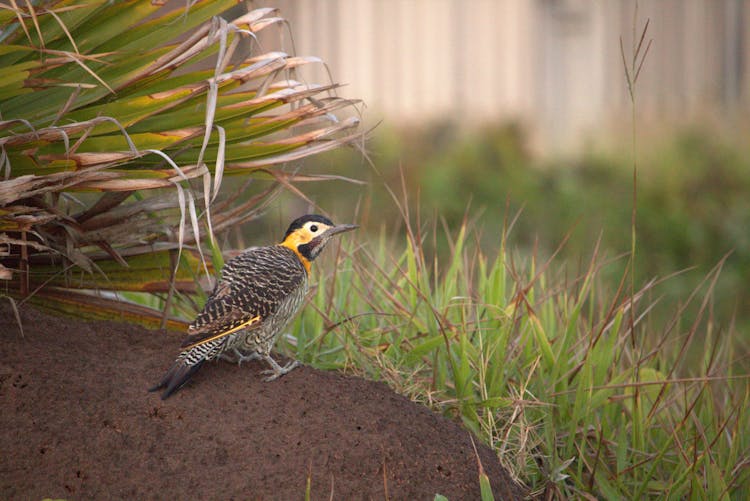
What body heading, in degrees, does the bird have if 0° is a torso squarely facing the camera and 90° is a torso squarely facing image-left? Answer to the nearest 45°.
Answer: approximately 270°
